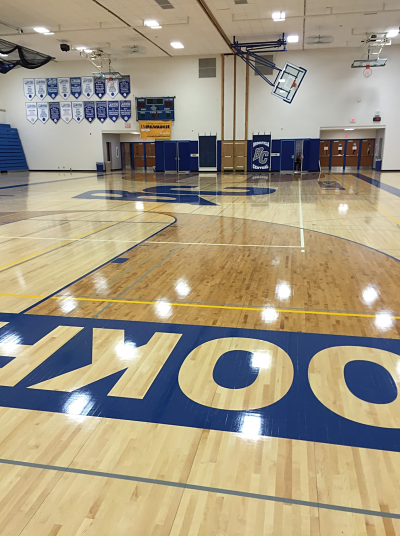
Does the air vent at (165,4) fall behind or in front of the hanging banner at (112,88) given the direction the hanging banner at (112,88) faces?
in front

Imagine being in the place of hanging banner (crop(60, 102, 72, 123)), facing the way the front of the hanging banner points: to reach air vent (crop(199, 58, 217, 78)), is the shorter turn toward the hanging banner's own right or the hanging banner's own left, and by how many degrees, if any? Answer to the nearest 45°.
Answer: approximately 45° to the hanging banner's own left

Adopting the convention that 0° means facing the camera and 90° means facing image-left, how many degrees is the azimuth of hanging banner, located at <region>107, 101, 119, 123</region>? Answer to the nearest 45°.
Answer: approximately 0°

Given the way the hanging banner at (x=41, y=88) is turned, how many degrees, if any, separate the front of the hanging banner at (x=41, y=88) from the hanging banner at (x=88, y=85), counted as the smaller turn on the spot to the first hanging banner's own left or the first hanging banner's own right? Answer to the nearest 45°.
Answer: approximately 45° to the first hanging banner's own left

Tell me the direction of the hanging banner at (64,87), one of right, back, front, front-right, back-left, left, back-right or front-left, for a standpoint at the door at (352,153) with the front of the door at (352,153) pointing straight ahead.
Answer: right

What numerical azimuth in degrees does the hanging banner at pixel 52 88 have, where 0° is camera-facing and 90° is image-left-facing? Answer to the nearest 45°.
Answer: approximately 0°

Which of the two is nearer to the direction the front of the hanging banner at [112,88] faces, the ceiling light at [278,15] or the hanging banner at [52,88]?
the ceiling light

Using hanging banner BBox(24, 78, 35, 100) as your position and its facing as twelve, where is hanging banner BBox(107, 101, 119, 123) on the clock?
hanging banner BBox(107, 101, 119, 123) is roughly at 10 o'clock from hanging banner BBox(24, 78, 35, 100).

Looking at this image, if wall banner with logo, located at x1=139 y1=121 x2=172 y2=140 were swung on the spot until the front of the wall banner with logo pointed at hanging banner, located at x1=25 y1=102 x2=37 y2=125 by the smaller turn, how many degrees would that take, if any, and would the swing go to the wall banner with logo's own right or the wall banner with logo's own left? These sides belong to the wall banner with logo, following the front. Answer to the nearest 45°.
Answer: approximately 90° to the wall banner with logo's own right
